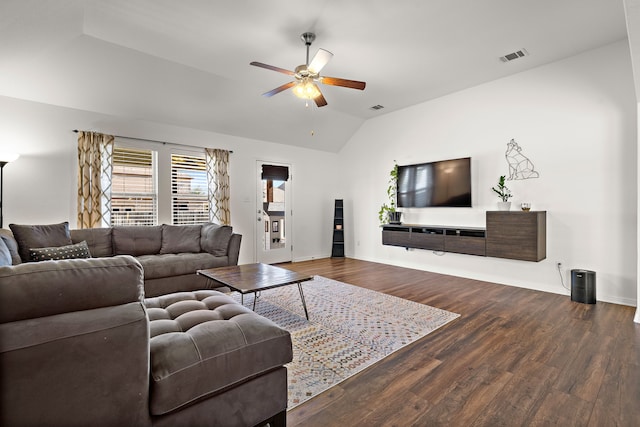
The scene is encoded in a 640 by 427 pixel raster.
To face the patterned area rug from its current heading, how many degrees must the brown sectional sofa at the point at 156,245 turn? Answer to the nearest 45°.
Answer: approximately 45° to its left

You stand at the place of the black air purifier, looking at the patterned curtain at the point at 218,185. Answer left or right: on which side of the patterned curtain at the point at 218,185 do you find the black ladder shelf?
right

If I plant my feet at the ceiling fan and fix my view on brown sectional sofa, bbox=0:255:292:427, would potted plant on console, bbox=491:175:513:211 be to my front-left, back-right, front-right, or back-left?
back-left

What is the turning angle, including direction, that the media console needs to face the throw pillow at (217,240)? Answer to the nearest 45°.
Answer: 0° — it already faces it

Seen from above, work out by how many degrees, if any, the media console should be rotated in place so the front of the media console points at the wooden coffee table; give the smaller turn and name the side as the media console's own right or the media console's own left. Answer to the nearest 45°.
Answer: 0° — it already faces it

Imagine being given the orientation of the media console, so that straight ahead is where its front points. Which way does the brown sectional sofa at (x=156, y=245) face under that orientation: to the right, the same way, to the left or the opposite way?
to the left

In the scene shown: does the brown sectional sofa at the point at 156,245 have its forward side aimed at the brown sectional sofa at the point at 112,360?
yes

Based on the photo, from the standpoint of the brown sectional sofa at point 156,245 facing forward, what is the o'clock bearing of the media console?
The media console is roughly at 10 o'clock from the brown sectional sofa.

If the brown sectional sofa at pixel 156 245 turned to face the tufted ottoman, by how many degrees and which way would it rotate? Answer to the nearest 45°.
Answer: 0° — it already faces it

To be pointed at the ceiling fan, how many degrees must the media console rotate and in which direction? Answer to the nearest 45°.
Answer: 0° — it already faces it

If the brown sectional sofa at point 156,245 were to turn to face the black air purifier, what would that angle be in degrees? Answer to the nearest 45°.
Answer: approximately 45° to its left

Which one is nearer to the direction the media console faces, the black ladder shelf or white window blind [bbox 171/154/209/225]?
the white window blind

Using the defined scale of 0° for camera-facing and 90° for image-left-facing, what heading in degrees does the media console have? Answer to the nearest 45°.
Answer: approximately 45°

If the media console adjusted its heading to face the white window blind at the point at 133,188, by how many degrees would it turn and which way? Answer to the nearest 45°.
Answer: approximately 45° to its right
